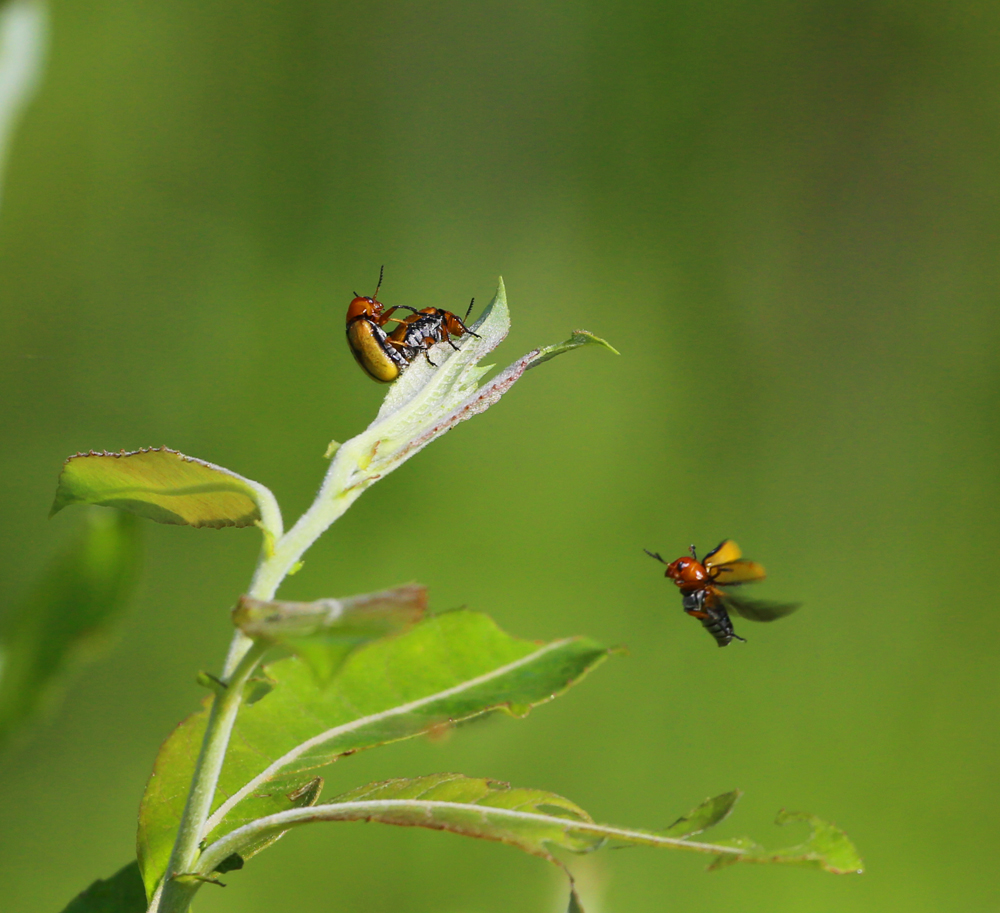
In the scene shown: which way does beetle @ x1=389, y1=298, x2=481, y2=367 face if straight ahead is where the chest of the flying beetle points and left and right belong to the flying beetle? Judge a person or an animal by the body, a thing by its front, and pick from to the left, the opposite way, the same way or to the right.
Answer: the opposite way

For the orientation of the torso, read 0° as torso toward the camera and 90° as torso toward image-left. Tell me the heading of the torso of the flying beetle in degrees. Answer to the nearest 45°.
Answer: approximately 90°

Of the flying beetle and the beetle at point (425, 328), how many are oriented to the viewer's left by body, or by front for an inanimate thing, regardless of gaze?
1

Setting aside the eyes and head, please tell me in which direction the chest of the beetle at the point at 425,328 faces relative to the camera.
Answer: to the viewer's right

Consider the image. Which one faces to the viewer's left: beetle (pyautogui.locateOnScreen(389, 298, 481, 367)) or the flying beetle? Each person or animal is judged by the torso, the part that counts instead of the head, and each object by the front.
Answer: the flying beetle
